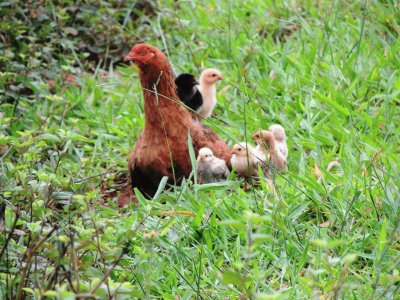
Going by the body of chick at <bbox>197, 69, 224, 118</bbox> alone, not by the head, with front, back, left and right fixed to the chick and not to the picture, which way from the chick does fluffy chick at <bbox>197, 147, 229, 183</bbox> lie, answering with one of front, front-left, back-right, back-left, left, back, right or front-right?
right

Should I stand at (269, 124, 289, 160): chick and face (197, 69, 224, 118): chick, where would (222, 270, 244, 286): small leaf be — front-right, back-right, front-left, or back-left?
back-left

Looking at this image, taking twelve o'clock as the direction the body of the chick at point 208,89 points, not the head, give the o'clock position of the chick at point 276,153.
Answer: the chick at point 276,153 is roughly at 2 o'clock from the chick at point 208,89.

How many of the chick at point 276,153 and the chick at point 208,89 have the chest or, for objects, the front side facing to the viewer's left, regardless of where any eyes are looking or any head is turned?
1

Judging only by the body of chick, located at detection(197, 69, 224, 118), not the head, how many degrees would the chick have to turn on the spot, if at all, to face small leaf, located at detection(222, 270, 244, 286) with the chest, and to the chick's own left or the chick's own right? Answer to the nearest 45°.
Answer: approximately 90° to the chick's own right

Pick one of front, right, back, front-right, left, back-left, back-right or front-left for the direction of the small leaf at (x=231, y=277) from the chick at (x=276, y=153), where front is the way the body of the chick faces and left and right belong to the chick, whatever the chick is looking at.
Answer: left

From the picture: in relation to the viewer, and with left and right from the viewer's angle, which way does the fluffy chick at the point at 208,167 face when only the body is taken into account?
facing the viewer and to the left of the viewer

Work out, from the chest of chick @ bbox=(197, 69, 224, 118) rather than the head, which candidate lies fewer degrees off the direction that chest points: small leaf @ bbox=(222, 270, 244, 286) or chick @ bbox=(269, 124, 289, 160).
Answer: the chick
